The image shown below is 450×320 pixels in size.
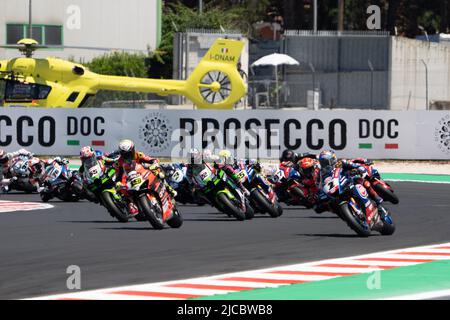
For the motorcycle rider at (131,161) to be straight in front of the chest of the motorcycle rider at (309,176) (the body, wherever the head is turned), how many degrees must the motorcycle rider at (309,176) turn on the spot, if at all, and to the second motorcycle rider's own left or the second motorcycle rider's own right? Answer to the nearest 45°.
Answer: approximately 45° to the second motorcycle rider's own right

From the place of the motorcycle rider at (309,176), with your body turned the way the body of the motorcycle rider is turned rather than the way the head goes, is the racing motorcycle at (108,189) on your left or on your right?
on your right

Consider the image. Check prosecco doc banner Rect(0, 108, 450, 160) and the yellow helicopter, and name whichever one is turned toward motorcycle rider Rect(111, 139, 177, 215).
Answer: the prosecco doc banner

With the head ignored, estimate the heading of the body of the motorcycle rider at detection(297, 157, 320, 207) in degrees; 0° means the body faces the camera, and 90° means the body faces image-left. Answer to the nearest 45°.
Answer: approximately 0°

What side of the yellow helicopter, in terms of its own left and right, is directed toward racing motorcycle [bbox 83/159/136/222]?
left

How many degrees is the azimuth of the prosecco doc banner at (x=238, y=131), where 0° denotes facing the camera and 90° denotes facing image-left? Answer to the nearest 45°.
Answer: approximately 0°

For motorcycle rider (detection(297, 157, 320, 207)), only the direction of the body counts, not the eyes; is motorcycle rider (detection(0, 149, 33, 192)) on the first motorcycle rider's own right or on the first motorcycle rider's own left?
on the first motorcycle rider's own right

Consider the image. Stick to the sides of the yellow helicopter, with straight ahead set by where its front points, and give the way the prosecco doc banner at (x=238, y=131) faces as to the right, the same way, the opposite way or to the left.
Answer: to the left

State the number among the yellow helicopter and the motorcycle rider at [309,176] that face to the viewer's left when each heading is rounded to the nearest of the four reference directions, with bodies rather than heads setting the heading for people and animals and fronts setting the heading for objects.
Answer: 1

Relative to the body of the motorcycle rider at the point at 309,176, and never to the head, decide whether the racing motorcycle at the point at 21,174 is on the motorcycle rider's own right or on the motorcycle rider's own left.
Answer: on the motorcycle rider's own right

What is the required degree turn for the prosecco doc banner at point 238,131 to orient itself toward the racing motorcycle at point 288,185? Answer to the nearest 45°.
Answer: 0° — it already faces it

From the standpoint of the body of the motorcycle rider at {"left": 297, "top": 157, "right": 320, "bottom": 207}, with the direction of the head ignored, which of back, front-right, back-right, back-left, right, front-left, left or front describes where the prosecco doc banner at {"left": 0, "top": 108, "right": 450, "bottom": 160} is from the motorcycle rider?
back

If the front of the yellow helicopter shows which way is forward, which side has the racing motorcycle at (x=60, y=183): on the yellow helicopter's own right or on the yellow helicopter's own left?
on the yellow helicopter's own left
